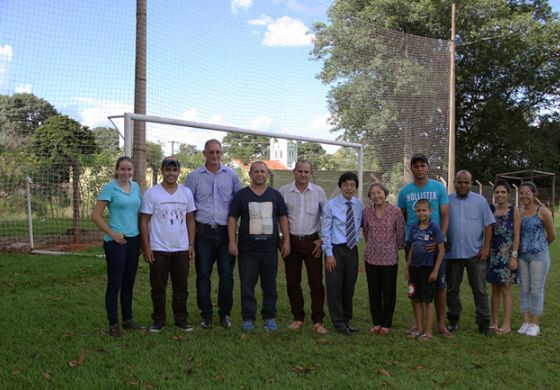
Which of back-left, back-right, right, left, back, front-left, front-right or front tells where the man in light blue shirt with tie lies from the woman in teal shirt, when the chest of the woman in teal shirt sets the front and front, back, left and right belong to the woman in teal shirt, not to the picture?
front-left

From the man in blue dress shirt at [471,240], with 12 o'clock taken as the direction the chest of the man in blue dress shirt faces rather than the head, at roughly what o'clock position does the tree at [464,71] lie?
The tree is roughly at 6 o'clock from the man in blue dress shirt.

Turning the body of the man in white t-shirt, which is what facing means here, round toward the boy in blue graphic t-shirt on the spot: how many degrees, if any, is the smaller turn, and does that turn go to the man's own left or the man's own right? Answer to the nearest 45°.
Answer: approximately 90° to the man's own left

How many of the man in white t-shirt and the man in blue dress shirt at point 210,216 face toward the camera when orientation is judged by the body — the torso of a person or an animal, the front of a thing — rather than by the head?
2

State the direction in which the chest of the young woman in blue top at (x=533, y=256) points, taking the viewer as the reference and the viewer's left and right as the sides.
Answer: facing the viewer and to the left of the viewer

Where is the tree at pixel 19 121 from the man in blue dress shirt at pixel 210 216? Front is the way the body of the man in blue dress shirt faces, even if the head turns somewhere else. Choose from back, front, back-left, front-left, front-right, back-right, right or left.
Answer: back-right

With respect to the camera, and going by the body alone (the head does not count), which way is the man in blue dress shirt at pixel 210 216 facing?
toward the camera

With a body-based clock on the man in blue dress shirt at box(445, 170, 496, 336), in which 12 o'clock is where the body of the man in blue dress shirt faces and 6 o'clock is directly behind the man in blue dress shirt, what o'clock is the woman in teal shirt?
The woman in teal shirt is roughly at 2 o'clock from the man in blue dress shirt.

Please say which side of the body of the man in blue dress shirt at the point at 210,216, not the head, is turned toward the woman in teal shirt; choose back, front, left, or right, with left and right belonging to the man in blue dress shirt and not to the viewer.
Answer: right

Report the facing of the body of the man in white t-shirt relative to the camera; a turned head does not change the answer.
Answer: toward the camera

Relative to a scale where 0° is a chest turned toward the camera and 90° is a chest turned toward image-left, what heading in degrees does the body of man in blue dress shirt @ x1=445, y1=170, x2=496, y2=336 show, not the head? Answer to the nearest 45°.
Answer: approximately 0°
